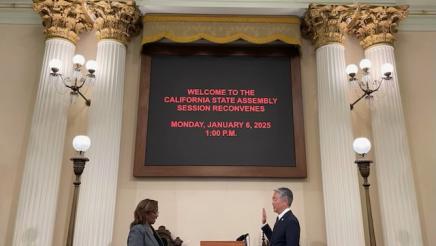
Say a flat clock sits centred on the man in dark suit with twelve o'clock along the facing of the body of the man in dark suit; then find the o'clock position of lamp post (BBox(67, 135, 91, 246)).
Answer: The lamp post is roughly at 12 o'clock from the man in dark suit.

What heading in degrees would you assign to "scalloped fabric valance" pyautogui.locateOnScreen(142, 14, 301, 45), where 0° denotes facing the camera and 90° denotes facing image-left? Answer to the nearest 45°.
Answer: approximately 0°

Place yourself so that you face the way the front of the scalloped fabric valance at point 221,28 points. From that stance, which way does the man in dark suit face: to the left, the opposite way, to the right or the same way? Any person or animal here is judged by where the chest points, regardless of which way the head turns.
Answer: to the right

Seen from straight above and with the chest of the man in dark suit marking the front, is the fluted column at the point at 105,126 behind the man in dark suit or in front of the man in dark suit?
in front

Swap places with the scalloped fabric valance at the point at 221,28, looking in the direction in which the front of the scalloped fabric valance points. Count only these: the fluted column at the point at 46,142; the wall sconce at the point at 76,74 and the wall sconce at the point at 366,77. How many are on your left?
1

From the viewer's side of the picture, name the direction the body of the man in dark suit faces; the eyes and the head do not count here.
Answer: to the viewer's left

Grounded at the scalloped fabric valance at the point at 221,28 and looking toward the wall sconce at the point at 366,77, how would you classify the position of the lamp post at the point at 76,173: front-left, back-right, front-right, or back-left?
back-right

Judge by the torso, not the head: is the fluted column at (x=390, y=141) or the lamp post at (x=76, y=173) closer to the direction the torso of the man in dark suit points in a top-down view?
the lamp post

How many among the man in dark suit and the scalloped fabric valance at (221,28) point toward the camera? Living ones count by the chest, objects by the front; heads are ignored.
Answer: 1

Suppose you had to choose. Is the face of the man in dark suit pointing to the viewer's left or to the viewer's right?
to the viewer's left

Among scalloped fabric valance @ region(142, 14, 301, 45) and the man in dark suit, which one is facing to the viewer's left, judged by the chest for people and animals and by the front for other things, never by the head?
the man in dark suit

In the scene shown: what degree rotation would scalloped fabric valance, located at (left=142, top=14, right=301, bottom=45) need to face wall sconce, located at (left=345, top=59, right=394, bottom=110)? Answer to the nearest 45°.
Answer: approximately 90° to its left
